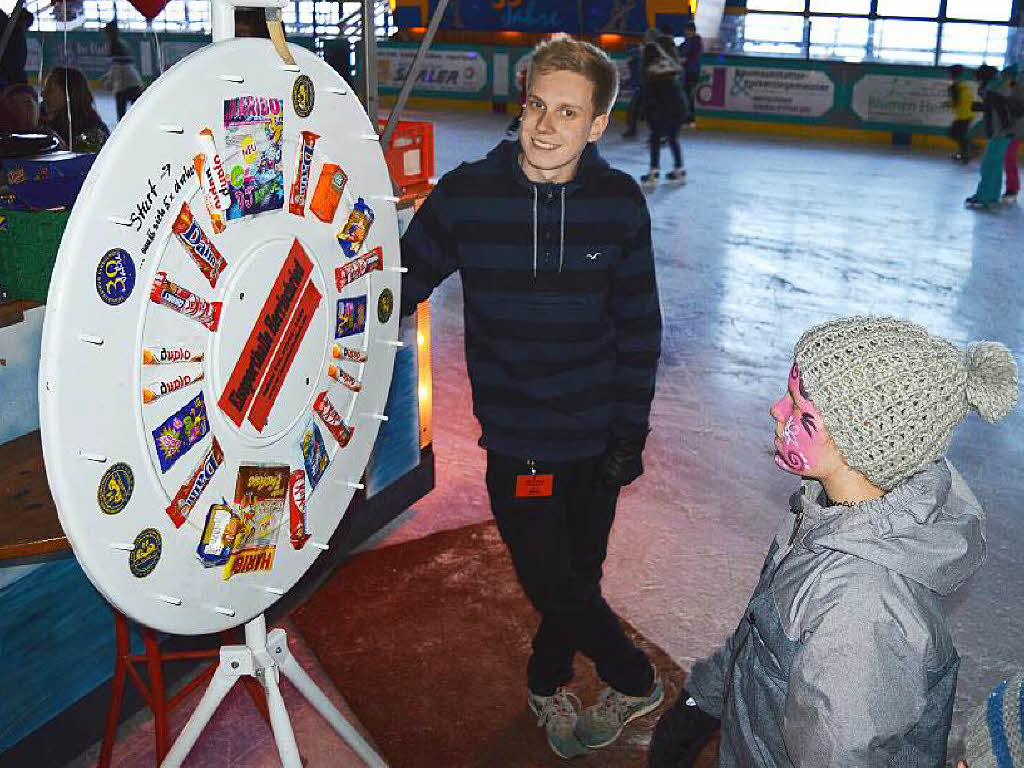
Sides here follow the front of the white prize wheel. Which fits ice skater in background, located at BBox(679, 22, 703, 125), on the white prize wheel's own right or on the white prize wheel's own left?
on the white prize wheel's own left

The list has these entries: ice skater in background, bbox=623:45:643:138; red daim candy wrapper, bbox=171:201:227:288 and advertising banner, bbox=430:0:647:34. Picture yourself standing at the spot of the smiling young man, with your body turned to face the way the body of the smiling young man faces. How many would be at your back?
2

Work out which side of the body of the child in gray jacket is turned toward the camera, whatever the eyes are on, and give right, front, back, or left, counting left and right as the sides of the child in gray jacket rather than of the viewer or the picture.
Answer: left

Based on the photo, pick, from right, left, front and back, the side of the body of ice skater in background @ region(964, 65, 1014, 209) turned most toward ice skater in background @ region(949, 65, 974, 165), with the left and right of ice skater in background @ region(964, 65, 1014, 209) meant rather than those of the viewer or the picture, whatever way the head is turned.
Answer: right

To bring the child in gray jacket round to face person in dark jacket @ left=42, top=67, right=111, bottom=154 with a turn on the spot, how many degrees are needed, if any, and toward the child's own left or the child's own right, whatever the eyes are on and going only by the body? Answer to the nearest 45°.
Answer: approximately 45° to the child's own right

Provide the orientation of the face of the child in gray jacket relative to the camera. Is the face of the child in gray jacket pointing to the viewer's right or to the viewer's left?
to the viewer's left

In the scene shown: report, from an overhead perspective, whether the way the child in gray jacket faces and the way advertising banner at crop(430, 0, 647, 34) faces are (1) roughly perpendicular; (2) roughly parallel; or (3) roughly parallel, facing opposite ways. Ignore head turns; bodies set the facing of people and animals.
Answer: roughly perpendicular

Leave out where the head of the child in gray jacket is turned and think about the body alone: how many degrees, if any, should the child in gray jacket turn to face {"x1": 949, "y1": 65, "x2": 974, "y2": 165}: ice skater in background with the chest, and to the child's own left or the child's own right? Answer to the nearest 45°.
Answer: approximately 90° to the child's own right

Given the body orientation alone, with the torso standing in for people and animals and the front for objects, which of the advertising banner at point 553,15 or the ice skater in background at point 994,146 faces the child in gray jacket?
the advertising banner

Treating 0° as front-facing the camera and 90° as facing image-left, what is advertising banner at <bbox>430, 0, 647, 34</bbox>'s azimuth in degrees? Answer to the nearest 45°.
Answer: approximately 0°
